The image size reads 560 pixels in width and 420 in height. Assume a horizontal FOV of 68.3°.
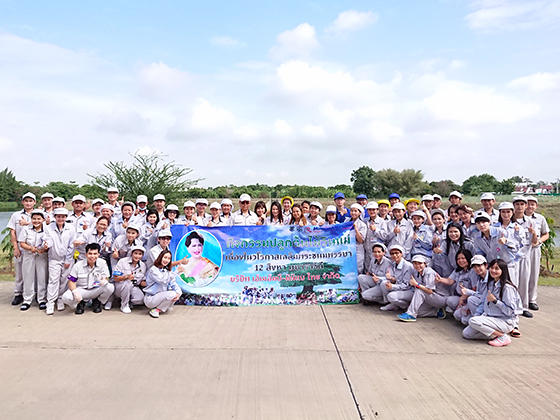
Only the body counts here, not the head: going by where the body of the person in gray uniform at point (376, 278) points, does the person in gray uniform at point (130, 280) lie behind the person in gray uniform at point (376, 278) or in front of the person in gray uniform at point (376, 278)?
in front

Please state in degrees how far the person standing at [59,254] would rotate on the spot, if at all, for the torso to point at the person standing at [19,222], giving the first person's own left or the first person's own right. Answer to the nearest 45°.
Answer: approximately 135° to the first person's own right

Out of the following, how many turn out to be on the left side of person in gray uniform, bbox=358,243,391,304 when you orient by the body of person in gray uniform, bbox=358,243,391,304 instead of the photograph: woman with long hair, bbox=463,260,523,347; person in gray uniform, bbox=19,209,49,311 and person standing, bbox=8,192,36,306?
1

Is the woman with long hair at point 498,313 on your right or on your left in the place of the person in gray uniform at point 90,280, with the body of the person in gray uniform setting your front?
on your left

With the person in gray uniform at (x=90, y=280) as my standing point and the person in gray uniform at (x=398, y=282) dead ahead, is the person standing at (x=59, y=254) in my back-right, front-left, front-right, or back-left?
back-left

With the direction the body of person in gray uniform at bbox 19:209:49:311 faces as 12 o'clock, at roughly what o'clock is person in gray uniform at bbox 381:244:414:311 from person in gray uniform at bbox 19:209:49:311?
person in gray uniform at bbox 381:244:414:311 is roughly at 10 o'clock from person in gray uniform at bbox 19:209:49:311.

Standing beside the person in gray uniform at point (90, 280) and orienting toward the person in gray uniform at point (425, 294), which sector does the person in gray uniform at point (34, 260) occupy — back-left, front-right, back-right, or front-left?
back-left

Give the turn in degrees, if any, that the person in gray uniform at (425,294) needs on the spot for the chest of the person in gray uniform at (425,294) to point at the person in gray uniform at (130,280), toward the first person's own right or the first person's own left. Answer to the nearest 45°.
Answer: approximately 45° to the first person's own right

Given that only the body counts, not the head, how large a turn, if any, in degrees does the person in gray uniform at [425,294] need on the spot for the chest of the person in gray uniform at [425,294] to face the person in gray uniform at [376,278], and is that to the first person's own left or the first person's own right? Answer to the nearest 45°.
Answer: approximately 90° to the first person's own right

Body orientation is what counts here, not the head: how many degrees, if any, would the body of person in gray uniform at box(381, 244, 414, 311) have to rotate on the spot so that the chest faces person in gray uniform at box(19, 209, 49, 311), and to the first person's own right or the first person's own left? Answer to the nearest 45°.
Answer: approximately 45° to the first person's own right
